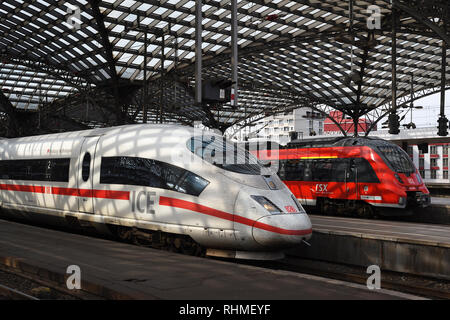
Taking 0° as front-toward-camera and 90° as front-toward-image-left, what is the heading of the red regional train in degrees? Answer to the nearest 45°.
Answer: approximately 315°

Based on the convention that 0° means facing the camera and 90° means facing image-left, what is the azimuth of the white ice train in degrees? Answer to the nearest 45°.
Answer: approximately 315°

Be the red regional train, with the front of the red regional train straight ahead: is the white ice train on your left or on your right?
on your right

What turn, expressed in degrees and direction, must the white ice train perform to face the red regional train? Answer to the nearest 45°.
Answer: approximately 90° to its left
